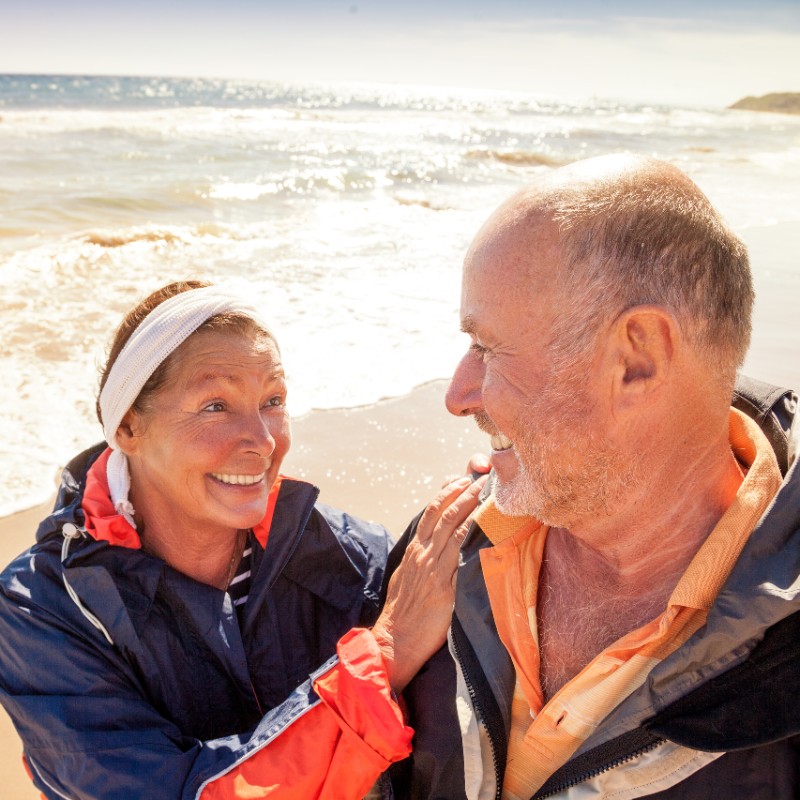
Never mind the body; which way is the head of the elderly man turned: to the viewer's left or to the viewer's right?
to the viewer's left

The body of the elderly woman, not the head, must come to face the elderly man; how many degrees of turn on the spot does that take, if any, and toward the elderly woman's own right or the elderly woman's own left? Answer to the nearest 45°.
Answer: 0° — they already face them

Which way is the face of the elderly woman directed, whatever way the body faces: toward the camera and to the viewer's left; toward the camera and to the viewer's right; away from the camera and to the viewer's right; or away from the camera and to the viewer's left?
toward the camera and to the viewer's right

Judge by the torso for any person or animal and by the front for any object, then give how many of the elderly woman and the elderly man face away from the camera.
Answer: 0

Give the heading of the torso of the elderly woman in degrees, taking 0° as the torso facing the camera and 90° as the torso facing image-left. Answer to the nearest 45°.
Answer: approximately 315°
